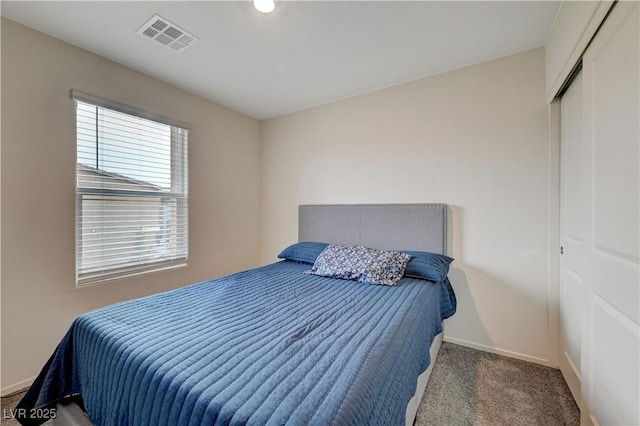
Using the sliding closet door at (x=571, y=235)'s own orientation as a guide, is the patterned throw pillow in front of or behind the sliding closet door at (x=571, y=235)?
in front

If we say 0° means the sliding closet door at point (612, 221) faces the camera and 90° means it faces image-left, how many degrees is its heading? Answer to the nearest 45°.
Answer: approximately 90°

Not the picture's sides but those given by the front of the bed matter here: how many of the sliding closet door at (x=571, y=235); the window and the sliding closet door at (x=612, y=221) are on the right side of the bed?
1

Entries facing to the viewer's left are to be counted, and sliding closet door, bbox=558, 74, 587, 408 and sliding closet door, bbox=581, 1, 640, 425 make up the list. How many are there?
2

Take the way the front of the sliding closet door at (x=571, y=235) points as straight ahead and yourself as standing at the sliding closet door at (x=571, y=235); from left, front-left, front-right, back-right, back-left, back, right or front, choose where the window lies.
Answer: front-left

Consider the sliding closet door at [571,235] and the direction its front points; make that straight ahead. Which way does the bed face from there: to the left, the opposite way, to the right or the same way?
to the left

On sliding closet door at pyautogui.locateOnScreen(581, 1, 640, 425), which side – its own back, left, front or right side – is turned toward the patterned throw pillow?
front

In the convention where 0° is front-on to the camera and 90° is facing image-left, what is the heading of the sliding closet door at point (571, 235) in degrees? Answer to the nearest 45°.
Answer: approximately 90°
